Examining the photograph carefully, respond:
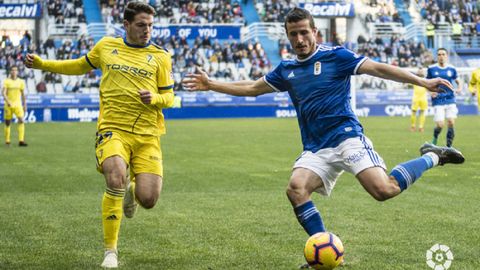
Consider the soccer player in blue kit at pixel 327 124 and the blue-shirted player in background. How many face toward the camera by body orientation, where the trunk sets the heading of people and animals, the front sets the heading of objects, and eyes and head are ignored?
2

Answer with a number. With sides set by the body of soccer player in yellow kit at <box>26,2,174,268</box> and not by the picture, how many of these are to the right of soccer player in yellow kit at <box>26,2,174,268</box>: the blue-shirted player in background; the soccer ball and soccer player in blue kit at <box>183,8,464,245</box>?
0

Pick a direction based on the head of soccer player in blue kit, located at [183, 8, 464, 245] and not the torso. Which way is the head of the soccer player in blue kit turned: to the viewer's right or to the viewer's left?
to the viewer's left

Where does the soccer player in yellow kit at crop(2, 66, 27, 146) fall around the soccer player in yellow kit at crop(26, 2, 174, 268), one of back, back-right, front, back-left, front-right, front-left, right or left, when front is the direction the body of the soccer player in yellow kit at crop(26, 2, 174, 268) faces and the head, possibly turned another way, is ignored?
back

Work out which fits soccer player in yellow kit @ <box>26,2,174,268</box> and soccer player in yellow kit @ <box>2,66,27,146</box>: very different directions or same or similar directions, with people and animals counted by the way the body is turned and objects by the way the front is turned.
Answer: same or similar directions

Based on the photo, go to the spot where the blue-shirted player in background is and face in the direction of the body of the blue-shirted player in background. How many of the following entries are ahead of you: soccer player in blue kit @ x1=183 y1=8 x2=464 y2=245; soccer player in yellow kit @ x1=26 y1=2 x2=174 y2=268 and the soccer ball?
3

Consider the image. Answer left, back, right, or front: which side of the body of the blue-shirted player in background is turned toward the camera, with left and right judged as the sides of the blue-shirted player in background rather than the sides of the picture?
front

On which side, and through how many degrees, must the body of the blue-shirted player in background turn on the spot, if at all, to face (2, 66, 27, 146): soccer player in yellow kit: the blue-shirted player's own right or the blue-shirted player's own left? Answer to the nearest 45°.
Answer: approximately 90° to the blue-shirted player's own right

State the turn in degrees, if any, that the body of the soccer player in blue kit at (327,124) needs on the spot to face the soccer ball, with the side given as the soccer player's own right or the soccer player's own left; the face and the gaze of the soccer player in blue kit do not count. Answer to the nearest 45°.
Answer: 0° — they already face it

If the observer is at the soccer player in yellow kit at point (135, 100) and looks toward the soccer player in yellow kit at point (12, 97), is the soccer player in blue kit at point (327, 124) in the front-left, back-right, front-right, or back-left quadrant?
back-right

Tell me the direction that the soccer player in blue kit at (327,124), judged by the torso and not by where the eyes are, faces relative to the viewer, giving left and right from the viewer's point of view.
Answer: facing the viewer

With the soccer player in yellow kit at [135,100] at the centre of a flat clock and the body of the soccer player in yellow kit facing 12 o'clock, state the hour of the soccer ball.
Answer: The soccer ball is roughly at 11 o'clock from the soccer player in yellow kit.

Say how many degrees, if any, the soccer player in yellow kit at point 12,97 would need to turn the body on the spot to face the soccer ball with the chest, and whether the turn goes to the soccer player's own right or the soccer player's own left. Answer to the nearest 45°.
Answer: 0° — they already face it

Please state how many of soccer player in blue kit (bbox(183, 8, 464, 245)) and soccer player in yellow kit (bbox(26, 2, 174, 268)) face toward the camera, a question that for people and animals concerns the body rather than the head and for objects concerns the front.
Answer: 2

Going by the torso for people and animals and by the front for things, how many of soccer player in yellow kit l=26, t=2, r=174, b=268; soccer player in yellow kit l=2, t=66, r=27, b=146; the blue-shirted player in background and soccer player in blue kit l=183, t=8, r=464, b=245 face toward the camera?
4
